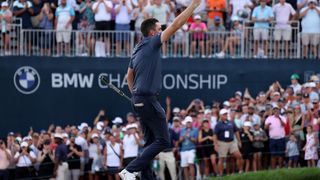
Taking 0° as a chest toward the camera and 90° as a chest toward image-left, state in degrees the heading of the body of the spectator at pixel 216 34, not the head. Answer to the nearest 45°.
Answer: approximately 0°
